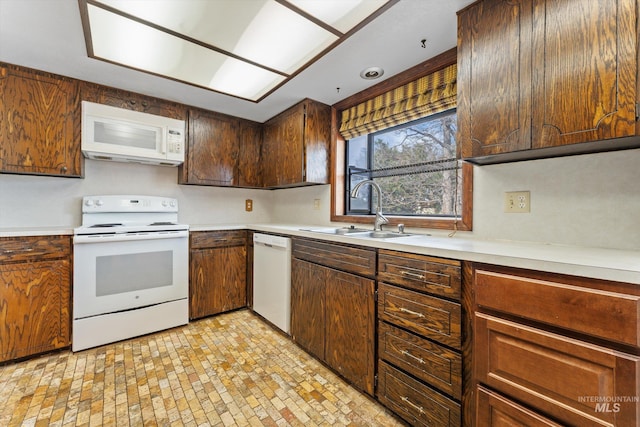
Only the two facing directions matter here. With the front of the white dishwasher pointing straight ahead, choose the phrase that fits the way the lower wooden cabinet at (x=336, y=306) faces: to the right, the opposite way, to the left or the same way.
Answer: the same way

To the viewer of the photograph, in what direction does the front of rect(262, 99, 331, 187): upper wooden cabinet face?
facing the viewer and to the left of the viewer

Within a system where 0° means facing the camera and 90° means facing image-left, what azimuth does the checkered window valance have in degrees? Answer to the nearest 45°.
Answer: approximately 45°

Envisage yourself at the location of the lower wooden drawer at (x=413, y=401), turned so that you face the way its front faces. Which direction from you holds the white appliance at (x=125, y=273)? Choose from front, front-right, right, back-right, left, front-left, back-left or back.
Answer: front-right

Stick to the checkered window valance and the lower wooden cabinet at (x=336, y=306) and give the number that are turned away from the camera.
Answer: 0

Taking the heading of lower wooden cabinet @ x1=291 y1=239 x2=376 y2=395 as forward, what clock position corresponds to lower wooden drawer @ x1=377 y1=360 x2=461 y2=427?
lower wooden drawer @ x1=377 y1=360 x2=461 y2=427 is roughly at 9 o'clock from lower wooden cabinet @ x1=291 y1=239 x2=376 y2=395.

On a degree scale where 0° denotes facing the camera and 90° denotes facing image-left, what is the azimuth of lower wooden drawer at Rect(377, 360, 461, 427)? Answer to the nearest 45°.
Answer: approximately 45°

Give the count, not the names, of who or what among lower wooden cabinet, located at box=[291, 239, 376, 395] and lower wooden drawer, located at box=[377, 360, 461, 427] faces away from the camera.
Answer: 0

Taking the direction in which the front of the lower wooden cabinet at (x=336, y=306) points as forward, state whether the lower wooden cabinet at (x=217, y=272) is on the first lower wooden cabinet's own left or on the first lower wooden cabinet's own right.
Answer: on the first lower wooden cabinet's own right

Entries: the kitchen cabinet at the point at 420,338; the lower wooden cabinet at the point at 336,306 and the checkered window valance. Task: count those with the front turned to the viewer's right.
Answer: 0
